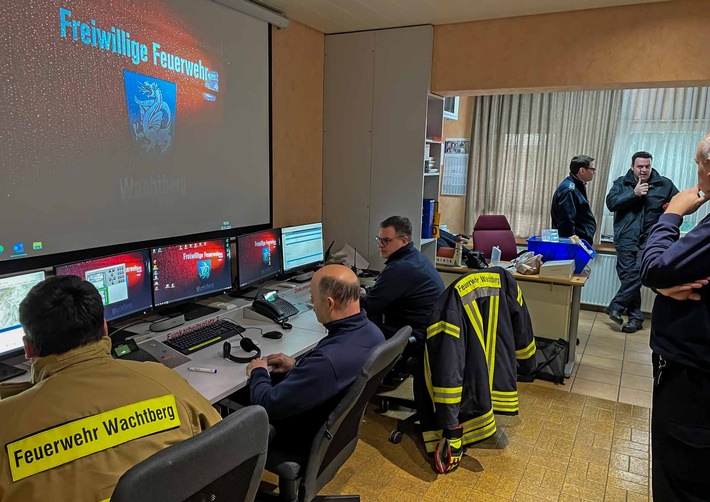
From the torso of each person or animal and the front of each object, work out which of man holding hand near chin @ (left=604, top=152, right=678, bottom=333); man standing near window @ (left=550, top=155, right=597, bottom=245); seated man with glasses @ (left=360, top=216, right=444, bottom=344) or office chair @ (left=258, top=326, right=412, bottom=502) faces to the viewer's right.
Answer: the man standing near window

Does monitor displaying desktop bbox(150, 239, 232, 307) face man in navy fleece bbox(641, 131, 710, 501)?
yes

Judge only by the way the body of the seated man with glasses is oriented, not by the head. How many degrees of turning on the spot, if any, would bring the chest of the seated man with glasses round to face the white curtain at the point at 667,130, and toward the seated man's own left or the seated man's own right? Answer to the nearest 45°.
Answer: approximately 135° to the seated man's own right

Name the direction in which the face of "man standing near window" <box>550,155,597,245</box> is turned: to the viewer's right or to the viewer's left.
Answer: to the viewer's right

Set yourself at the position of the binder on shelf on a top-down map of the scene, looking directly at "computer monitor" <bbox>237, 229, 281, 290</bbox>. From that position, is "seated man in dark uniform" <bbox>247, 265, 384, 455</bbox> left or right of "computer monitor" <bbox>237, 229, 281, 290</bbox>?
left

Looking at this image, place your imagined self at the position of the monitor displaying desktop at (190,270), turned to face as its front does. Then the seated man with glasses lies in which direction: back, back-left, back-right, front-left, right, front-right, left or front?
front-left

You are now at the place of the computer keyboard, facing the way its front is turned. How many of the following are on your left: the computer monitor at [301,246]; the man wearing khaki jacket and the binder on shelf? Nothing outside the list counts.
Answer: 2

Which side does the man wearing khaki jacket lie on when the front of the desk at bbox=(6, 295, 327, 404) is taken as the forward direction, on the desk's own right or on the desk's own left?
on the desk's own right

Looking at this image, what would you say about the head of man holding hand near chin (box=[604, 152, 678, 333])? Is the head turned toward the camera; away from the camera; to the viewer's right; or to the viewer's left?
toward the camera

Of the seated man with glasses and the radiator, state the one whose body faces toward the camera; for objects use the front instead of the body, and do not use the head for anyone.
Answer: the radiator

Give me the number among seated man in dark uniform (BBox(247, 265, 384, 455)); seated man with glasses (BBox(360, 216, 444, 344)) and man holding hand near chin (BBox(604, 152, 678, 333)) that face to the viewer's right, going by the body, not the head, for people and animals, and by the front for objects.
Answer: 0

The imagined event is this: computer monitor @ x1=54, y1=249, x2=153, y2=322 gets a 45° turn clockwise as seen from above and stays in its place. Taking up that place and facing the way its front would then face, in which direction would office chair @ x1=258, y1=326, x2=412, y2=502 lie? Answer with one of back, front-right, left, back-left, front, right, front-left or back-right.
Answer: front-left

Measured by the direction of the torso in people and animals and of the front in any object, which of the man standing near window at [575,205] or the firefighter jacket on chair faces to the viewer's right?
the man standing near window

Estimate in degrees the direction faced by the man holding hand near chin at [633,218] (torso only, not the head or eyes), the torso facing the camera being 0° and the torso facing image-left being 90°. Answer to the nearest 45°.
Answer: approximately 0°

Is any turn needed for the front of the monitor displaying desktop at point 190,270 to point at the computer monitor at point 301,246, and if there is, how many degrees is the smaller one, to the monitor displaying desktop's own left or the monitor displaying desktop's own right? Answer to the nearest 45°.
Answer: approximately 90° to the monitor displaying desktop's own left

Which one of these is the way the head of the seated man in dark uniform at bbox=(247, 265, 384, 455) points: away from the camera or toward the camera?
away from the camera

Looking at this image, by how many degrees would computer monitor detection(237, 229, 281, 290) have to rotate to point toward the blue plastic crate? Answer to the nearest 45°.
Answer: approximately 45° to its left

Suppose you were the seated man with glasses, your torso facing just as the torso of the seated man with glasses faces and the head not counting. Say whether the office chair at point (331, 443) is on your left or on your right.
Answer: on your left

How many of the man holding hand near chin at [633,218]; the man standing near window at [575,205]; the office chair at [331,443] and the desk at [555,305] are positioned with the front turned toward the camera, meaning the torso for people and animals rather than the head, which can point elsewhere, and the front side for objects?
1

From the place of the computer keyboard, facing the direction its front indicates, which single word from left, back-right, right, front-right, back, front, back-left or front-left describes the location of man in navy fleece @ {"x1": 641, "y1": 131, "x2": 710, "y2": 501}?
front

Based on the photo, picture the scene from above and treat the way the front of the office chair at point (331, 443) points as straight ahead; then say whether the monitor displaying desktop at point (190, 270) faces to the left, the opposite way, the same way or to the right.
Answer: the opposite way
